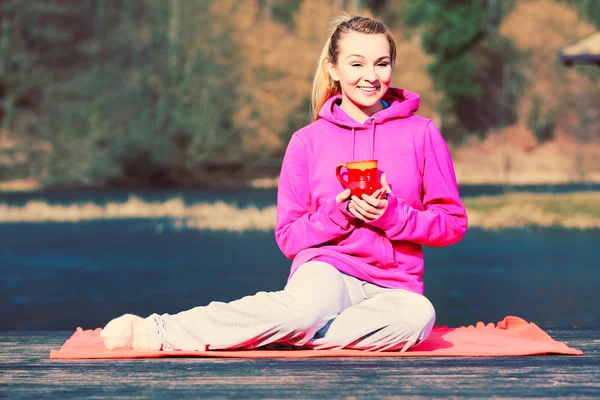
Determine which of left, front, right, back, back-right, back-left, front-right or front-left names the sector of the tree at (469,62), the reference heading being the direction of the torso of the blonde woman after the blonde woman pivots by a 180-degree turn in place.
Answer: front

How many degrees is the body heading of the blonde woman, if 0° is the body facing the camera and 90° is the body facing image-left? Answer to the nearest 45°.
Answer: approximately 0°
